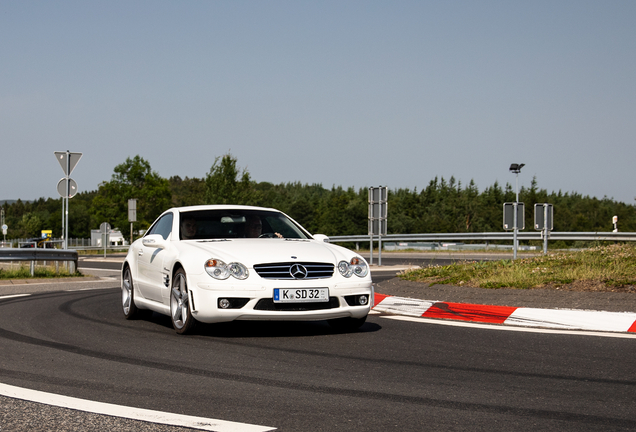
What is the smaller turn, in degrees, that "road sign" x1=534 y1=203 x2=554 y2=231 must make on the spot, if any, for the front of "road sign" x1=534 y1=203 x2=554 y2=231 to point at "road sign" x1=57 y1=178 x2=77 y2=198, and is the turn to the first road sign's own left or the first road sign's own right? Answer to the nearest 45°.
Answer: approximately 135° to the first road sign's own left

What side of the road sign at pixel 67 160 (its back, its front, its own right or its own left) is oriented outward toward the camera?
back

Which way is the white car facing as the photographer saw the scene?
facing the viewer and to the right of the viewer

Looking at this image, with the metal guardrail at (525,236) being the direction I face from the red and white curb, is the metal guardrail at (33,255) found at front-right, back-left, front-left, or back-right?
front-left

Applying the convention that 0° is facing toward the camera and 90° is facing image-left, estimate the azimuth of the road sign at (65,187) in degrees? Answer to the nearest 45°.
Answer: approximately 180°

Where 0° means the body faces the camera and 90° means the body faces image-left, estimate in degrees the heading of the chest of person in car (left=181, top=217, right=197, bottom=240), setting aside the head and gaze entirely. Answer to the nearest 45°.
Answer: approximately 315°

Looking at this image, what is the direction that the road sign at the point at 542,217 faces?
away from the camera

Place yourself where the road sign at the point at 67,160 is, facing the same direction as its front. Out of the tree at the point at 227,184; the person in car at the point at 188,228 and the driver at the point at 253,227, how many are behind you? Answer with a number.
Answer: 2

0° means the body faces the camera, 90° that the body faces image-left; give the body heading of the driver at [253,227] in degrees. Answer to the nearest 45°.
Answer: approximately 315°

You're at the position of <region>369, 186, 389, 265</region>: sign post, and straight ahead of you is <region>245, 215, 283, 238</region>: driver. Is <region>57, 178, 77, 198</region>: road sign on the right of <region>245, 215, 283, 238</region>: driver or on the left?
right

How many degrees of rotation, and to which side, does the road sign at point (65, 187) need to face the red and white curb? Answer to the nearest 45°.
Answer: approximately 180°

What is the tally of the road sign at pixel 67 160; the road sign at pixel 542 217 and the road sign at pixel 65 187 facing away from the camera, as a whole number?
3

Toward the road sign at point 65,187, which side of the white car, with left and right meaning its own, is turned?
back

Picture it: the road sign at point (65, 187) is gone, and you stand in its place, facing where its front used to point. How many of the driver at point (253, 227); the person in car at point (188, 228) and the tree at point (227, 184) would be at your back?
2

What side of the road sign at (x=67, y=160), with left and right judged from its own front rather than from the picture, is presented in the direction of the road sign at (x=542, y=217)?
right

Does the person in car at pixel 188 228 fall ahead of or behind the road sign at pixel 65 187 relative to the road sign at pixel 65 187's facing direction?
behind
